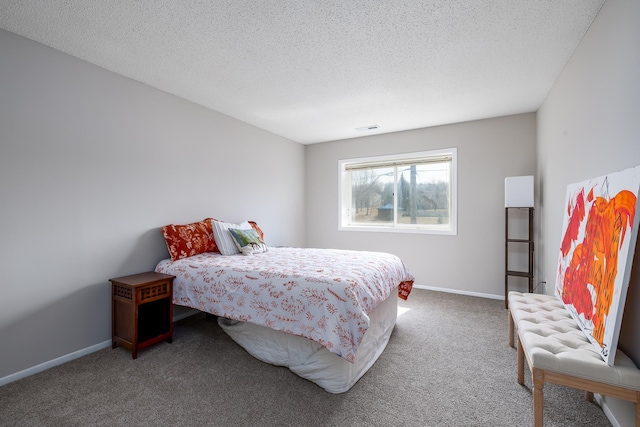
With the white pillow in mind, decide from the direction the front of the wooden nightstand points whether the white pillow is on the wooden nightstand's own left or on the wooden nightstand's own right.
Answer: on the wooden nightstand's own left

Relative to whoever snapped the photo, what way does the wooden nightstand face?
facing the viewer and to the right of the viewer

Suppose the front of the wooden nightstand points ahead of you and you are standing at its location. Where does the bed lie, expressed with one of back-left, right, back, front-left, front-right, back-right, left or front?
front

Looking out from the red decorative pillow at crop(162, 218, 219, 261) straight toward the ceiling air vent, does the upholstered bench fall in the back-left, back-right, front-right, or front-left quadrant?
front-right

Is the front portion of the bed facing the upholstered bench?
yes

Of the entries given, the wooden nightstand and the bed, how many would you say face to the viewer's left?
0

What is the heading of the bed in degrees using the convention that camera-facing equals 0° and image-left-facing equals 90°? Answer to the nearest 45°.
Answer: approximately 315°

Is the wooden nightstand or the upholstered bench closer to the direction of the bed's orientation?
the upholstered bench

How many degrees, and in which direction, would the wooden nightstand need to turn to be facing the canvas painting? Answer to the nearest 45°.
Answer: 0° — it already faces it

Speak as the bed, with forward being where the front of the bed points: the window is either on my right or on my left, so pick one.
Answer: on my left

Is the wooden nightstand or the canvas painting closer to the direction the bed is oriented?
the canvas painting

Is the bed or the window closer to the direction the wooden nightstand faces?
the bed

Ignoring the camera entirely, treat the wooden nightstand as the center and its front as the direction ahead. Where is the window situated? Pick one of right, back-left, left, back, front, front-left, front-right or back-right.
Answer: front-left
